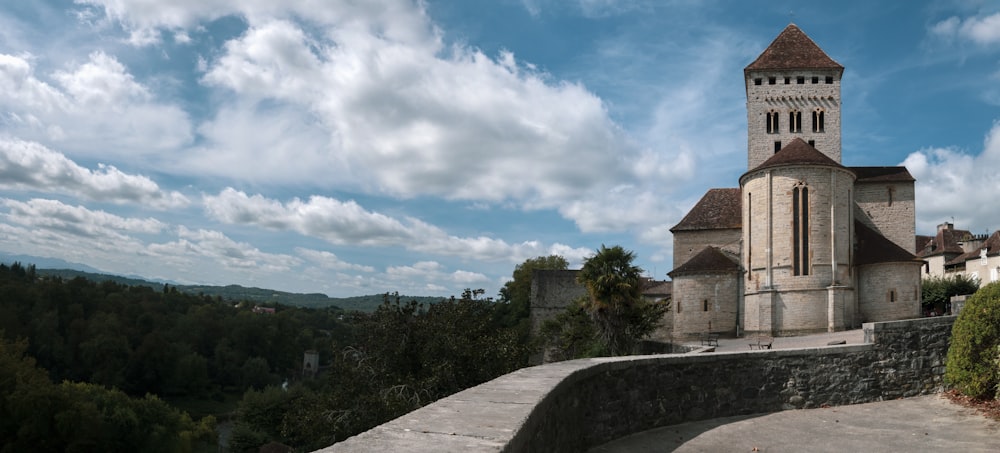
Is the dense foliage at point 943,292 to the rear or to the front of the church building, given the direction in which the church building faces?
to the front

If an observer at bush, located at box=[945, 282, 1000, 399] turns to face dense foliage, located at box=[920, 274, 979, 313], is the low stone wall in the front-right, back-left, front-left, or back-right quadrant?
back-left

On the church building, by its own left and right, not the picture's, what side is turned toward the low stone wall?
back

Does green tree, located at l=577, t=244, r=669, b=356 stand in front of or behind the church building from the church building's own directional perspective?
behind

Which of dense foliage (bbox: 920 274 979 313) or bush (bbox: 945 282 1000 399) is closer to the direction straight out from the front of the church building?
the dense foliage

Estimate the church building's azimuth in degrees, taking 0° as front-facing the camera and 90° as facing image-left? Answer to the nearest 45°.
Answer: approximately 180°

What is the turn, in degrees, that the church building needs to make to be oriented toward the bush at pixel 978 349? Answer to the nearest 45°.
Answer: approximately 180°
